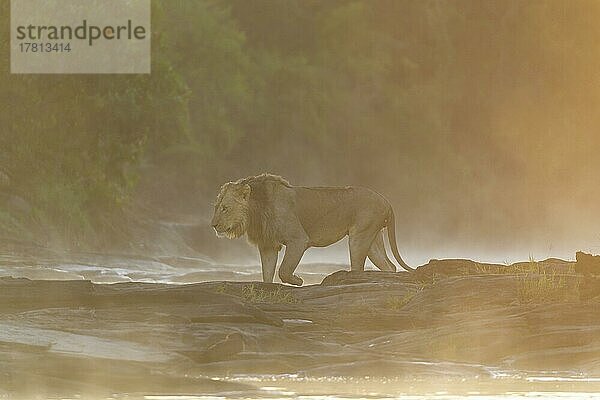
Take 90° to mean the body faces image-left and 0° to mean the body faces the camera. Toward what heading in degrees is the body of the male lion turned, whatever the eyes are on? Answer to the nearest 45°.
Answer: approximately 90°

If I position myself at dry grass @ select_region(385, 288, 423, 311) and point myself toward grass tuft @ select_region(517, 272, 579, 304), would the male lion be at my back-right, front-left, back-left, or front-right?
back-left

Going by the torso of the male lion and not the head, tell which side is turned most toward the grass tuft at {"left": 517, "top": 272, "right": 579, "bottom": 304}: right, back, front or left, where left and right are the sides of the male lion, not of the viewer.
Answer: back
